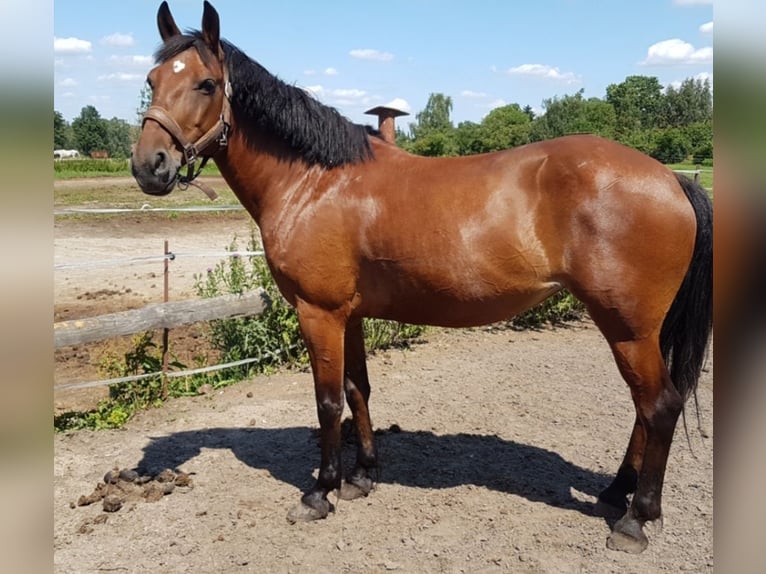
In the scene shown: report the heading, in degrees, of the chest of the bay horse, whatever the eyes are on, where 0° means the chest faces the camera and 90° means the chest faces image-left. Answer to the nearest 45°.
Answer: approximately 90°

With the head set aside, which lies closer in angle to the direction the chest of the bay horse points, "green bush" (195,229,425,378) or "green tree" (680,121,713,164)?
the green bush

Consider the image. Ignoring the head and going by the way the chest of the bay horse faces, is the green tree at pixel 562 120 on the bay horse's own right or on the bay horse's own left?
on the bay horse's own right

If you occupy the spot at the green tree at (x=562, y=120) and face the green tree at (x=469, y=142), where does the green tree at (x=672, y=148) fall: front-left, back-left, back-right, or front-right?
back-left

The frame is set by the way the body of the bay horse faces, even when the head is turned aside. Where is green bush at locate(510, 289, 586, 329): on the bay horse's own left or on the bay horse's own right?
on the bay horse's own right

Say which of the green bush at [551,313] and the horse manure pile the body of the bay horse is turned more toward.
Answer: the horse manure pile

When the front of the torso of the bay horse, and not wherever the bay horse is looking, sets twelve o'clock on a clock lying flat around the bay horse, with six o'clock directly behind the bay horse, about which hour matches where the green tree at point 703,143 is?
The green tree is roughly at 5 o'clock from the bay horse.

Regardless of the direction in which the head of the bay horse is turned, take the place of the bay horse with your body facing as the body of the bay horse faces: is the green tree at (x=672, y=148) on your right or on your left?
on your right

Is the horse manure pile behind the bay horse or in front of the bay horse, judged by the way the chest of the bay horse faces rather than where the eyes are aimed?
in front

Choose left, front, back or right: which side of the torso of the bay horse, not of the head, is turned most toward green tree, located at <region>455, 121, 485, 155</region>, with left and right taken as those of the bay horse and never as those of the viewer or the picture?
right

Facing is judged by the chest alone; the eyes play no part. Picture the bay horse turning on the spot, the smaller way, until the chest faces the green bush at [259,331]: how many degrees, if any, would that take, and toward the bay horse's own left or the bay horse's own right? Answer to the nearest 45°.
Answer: approximately 45° to the bay horse's own right
